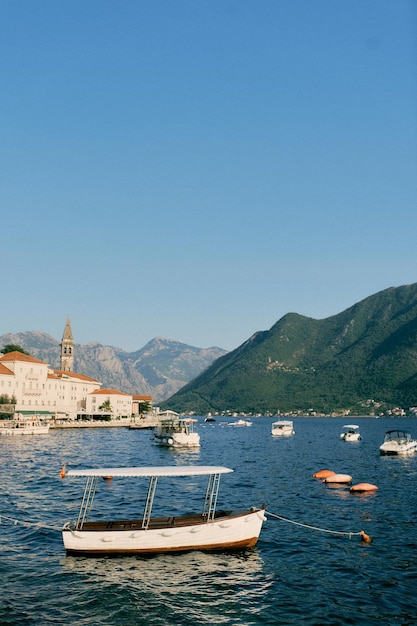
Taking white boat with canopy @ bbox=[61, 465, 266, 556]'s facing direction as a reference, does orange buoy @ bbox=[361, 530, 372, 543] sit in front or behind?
in front

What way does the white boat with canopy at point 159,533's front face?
to the viewer's right
